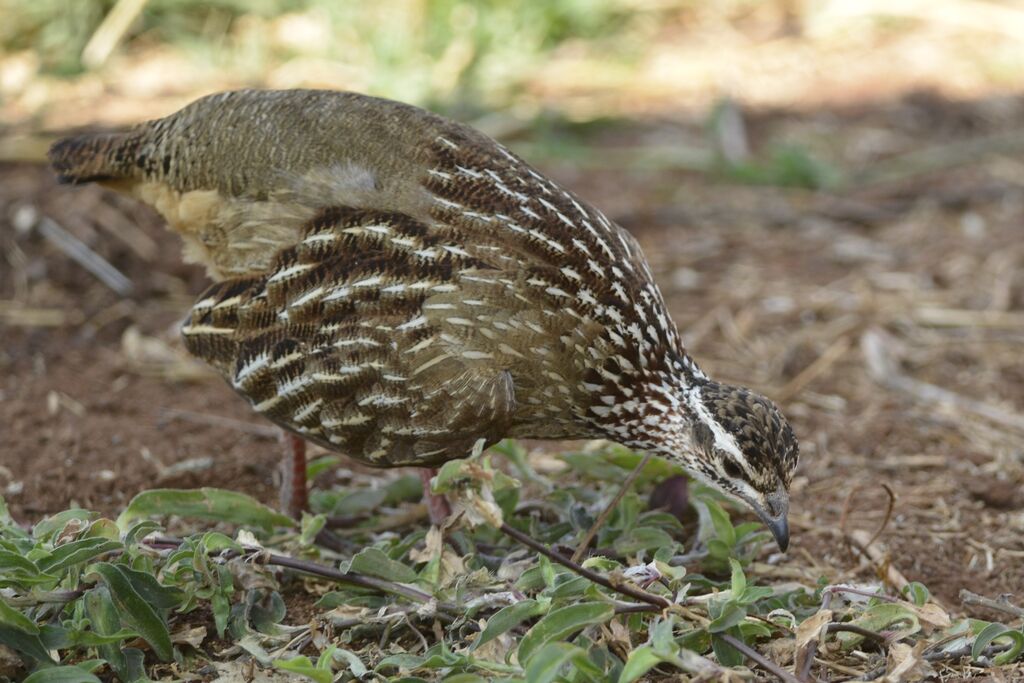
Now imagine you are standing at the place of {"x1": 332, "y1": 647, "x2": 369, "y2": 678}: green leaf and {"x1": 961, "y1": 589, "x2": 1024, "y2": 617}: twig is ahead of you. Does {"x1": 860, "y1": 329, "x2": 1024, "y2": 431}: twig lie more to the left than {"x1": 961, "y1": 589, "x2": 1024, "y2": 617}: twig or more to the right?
left

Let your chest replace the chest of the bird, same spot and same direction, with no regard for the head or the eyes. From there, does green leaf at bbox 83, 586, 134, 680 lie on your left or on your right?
on your right

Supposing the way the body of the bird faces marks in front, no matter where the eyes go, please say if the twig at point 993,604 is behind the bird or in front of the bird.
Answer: in front

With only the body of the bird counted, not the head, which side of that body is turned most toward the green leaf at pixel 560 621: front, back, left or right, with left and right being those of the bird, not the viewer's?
right

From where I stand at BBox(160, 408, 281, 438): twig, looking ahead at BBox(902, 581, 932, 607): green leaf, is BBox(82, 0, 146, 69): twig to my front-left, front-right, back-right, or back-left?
back-left

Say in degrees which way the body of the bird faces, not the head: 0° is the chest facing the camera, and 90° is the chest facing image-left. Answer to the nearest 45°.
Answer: approximately 270°

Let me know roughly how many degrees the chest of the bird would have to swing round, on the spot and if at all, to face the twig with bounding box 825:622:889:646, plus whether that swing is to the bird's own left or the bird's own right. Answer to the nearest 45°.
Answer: approximately 45° to the bird's own right

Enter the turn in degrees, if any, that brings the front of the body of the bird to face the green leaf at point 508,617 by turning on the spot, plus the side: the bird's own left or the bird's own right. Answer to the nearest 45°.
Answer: approximately 90° to the bird's own right
